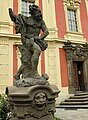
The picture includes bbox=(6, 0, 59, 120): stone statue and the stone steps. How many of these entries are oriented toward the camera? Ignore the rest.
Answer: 2

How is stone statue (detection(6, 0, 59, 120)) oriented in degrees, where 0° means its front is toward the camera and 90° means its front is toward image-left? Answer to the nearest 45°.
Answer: approximately 0°
